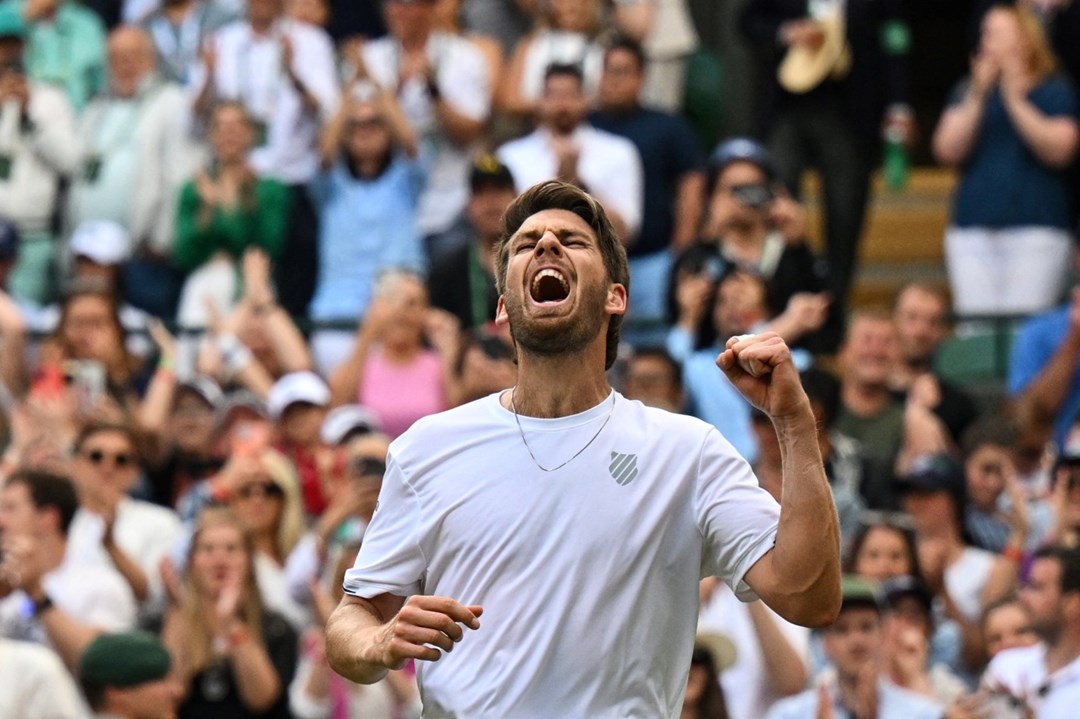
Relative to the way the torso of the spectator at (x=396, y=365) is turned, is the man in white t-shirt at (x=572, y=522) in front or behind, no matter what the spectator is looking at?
in front

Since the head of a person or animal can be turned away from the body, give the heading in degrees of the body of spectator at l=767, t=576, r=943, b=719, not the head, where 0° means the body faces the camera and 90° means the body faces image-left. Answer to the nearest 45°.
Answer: approximately 0°

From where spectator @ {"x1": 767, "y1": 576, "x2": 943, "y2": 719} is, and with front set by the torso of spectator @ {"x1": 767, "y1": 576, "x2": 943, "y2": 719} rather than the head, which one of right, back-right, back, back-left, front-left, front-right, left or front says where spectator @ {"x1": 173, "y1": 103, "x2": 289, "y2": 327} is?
back-right

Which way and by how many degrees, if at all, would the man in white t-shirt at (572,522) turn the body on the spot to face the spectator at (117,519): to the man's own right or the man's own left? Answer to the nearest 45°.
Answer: approximately 135° to the man's own right

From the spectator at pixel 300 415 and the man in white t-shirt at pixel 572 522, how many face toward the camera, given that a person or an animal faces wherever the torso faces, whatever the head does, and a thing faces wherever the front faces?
2
